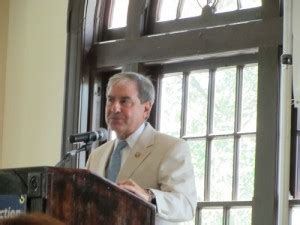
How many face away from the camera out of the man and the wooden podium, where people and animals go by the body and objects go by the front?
0

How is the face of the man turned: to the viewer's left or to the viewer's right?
to the viewer's left

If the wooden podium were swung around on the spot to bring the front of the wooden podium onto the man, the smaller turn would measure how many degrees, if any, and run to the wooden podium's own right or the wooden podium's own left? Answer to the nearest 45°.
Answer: approximately 135° to the wooden podium's own right

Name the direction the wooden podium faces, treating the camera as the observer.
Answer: facing the viewer and to the left of the viewer
